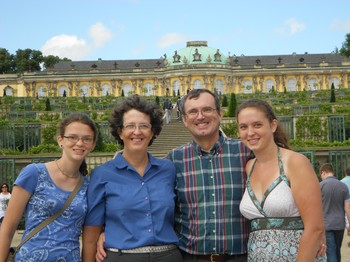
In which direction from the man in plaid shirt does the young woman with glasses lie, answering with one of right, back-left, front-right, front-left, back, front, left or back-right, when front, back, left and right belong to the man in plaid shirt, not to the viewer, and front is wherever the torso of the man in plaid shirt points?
right

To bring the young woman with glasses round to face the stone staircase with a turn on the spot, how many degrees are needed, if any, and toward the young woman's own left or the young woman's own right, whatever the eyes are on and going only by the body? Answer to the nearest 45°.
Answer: approximately 135° to the young woman's own left

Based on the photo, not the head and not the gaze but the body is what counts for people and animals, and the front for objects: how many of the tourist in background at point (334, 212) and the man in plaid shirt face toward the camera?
1

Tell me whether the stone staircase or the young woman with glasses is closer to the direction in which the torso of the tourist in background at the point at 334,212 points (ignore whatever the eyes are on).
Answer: the stone staircase

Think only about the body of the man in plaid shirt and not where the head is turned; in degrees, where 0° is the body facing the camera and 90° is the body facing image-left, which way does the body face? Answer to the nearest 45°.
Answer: approximately 0°

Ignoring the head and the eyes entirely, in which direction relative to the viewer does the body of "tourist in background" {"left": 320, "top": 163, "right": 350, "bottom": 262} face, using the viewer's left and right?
facing away from the viewer and to the left of the viewer

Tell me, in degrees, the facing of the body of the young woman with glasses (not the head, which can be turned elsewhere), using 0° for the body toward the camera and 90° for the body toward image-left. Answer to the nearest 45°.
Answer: approximately 315°

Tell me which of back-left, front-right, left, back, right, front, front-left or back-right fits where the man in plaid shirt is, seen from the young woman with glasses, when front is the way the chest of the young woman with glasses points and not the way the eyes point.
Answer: front-left

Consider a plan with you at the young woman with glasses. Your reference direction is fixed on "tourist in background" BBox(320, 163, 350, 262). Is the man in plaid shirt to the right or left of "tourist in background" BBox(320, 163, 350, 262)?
right

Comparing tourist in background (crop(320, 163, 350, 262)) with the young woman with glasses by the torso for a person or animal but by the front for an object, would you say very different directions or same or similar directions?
very different directions

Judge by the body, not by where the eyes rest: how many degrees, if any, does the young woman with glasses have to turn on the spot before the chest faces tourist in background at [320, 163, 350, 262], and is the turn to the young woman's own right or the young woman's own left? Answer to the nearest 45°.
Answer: approximately 90° to the young woman's own left
